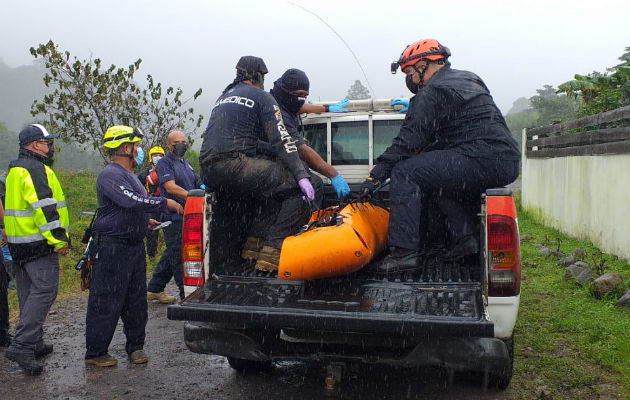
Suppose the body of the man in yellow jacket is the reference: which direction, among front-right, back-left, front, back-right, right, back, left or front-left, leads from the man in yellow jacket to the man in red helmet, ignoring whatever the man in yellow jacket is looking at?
front-right

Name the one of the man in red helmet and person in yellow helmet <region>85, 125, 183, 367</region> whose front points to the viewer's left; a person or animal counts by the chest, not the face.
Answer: the man in red helmet

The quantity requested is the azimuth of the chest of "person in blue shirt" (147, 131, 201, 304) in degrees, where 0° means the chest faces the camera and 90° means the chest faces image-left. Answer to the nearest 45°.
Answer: approximately 315°

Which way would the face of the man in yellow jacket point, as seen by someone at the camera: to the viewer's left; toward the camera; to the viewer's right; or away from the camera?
to the viewer's right

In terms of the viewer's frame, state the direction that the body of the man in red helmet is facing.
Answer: to the viewer's left

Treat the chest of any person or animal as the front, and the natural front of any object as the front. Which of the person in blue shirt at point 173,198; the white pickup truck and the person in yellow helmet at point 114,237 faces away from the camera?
the white pickup truck

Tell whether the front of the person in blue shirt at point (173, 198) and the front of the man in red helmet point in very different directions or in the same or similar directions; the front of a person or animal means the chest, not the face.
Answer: very different directions

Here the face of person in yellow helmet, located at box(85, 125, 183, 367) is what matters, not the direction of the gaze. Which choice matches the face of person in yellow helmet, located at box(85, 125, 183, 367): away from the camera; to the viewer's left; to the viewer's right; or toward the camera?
to the viewer's right

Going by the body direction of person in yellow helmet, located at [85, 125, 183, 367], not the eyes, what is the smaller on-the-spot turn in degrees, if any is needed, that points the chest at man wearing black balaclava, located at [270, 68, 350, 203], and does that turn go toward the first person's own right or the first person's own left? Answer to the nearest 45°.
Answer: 0° — they already face them

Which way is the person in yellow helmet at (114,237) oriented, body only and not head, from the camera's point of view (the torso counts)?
to the viewer's right

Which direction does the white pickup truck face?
away from the camera

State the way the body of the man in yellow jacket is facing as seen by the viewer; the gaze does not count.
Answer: to the viewer's right

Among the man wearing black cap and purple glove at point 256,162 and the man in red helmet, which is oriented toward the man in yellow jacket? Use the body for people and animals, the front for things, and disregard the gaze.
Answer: the man in red helmet

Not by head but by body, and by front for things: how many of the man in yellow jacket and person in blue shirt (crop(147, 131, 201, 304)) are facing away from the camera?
0

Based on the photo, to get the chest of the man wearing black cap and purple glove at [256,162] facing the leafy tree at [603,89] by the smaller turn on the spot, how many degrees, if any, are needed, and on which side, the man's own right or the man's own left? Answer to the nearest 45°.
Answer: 0° — they already face it
